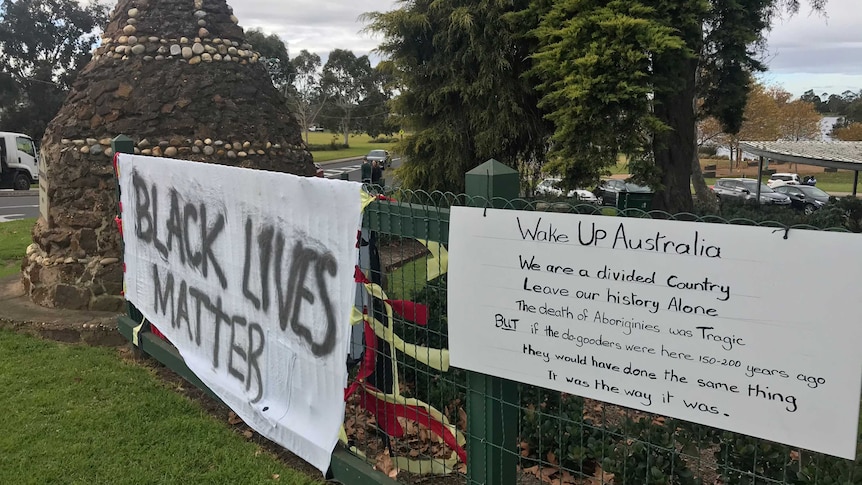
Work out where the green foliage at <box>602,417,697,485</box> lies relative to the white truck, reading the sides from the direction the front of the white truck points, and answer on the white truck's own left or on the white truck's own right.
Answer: on the white truck's own right

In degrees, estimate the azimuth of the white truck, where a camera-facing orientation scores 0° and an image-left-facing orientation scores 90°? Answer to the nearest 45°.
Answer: approximately 270°

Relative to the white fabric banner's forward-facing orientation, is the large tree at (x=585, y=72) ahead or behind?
behind

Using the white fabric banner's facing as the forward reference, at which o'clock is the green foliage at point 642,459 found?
The green foliage is roughly at 9 o'clock from the white fabric banner.

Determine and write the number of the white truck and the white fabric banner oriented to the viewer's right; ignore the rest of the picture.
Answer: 1

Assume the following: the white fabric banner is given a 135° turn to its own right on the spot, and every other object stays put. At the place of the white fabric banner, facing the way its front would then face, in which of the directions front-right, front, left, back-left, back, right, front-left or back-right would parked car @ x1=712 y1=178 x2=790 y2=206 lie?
front-right

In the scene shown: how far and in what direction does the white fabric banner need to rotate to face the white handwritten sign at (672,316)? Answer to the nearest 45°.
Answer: approximately 90° to its left

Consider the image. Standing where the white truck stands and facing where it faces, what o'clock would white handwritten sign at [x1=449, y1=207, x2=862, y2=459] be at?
The white handwritten sign is roughly at 3 o'clock from the white truck.

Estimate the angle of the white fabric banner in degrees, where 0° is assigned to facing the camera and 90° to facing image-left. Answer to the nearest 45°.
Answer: approximately 45°

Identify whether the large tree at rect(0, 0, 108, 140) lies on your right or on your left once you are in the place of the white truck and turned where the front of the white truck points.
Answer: on your left

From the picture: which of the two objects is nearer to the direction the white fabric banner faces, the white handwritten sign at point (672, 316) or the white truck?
the white handwritten sign

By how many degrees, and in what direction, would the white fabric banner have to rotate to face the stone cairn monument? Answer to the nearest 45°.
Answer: approximately 135° to its right
